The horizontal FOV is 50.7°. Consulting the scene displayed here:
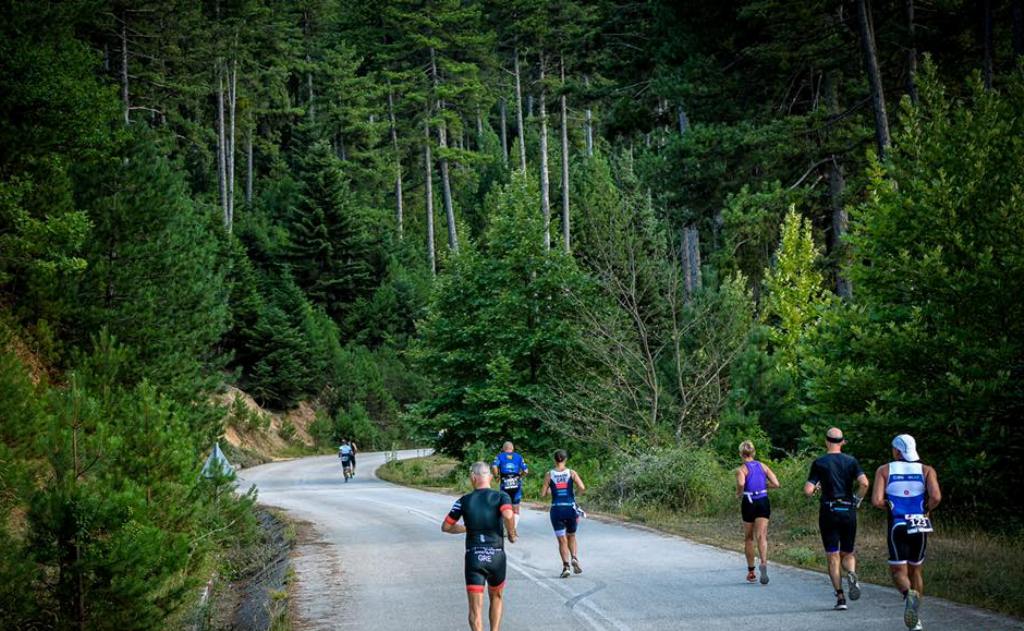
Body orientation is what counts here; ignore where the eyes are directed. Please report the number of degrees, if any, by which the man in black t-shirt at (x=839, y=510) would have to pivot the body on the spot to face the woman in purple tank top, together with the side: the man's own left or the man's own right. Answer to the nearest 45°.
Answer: approximately 45° to the man's own left

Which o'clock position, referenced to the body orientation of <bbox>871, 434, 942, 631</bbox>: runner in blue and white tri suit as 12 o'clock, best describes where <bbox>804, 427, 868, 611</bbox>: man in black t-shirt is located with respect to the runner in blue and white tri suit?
The man in black t-shirt is roughly at 11 o'clock from the runner in blue and white tri suit.

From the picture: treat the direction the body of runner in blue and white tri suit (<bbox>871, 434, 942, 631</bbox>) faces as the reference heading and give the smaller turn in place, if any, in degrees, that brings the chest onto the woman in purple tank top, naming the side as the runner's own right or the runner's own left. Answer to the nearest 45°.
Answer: approximately 45° to the runner's own left

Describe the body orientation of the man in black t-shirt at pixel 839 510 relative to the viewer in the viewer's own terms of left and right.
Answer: facing away from the viewer

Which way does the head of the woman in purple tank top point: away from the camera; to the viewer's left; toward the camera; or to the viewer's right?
away from the camera

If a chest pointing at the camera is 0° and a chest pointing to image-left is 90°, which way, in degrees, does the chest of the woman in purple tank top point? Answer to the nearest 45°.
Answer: approximately 135°

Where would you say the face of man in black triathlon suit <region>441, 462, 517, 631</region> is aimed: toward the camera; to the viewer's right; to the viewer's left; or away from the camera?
away from the camera

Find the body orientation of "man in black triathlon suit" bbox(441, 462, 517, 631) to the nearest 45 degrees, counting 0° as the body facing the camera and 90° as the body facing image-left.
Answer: approximately 180°

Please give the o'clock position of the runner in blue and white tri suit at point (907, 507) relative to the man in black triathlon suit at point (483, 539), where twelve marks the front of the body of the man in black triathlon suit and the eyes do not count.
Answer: The runner in blue and white tri suit is roughly at 3 o'clock from the man in black triathlon suit.

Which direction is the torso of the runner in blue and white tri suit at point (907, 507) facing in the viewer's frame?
away from the camera

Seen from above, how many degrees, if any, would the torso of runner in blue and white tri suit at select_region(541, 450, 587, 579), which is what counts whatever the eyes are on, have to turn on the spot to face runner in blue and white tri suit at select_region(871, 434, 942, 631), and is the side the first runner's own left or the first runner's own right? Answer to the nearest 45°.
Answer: approximately 135° to the first runner's own right

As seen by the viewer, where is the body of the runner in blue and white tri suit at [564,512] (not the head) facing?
away from the camera
